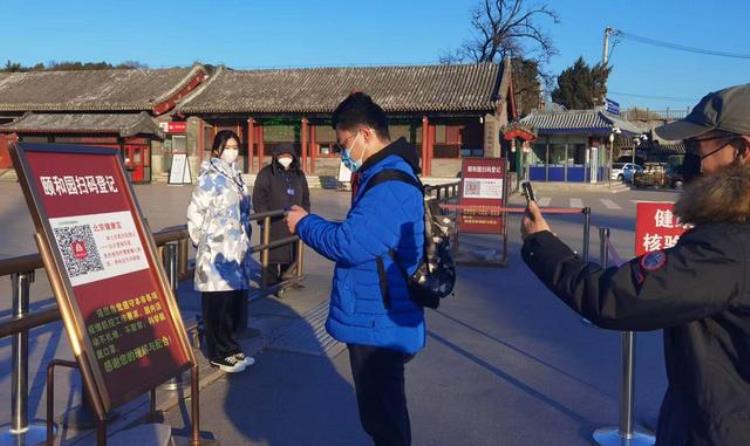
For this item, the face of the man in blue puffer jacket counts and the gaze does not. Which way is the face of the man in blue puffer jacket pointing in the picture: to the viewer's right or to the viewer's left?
to the viewer's left

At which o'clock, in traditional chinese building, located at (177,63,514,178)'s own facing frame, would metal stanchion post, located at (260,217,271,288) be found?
The metal stanchion post is roughly at 12 o'clock from the traditional chinese building.

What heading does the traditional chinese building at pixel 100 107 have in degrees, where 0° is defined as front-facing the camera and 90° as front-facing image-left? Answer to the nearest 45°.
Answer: approximately 0°

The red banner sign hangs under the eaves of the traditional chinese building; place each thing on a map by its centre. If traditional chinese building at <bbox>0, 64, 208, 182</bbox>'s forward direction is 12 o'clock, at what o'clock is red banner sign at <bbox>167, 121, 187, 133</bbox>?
The red banner sign is roughly at 10 o'clock from the traditional chinese building.

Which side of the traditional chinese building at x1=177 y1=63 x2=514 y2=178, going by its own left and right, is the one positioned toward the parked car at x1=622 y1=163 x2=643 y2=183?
left

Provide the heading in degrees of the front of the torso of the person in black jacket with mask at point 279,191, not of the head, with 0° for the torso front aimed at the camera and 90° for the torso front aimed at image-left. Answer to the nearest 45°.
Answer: approximately 0°

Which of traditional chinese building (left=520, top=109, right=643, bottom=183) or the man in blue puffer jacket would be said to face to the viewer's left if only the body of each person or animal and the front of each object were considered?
the man in blue puffer jacket

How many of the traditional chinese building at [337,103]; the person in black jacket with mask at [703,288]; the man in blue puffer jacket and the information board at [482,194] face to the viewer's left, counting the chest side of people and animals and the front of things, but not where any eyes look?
2

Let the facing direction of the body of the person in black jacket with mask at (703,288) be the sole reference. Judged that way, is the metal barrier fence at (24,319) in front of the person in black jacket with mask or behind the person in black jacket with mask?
in front

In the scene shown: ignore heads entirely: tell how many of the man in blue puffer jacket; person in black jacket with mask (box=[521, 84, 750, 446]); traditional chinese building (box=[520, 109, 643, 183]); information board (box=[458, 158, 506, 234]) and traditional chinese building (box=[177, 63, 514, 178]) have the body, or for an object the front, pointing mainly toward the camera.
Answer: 3

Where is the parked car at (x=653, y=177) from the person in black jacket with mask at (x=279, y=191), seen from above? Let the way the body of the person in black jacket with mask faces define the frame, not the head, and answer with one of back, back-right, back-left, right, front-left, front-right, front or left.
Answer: back-left
